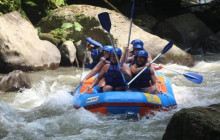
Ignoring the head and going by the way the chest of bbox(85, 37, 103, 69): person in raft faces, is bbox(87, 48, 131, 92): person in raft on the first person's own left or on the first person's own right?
on the first person's own left

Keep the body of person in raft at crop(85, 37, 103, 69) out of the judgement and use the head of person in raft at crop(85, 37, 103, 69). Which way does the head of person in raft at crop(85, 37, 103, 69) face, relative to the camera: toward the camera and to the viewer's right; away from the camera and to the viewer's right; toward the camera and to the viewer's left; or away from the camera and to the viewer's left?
toward the camera and to the viewer's left

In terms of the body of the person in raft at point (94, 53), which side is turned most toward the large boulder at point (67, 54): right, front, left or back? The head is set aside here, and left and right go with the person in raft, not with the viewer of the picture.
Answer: right

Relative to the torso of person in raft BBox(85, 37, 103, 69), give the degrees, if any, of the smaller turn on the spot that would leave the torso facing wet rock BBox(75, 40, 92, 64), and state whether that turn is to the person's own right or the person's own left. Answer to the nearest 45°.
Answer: approximately 90° to the person's own right

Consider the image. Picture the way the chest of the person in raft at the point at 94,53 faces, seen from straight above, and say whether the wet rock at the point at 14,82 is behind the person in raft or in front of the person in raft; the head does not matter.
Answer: in front

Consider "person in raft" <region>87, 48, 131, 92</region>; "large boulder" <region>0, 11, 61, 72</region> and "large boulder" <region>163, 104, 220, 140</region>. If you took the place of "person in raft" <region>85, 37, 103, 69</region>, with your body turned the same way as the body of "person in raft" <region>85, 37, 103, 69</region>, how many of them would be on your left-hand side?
2
